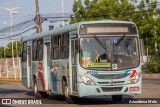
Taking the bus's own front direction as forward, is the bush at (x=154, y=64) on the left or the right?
on its left

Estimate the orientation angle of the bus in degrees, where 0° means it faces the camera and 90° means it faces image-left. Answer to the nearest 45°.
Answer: approximately 315°
